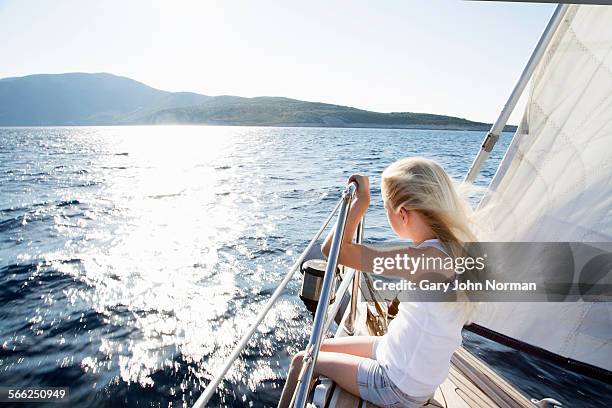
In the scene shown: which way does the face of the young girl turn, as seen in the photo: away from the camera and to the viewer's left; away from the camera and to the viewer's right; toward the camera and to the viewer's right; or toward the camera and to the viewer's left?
away from the camera and to the viewer's left

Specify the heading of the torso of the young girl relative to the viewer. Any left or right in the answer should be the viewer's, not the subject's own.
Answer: facing away from the viewer and to the left of the viewer
